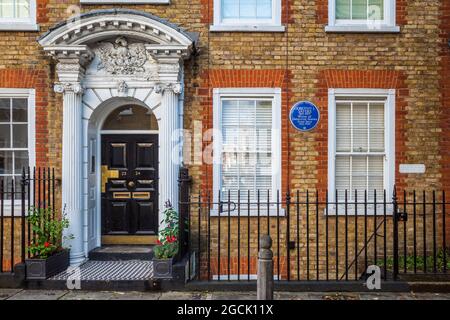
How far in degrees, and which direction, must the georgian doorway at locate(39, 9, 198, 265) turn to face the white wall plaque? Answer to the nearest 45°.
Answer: approximately 90° to its left

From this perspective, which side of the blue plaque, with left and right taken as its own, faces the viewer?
front

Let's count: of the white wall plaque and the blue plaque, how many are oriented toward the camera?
2

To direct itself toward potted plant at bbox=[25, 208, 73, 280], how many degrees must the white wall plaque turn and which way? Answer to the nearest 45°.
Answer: approximately 45° to its right

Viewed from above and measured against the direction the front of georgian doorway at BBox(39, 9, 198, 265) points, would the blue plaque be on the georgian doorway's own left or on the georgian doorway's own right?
on the georgian doorway's own left

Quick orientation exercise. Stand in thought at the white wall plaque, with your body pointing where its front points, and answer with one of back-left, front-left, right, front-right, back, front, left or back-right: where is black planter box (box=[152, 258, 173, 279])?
front-right

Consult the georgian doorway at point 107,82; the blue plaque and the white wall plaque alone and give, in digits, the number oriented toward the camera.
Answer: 3

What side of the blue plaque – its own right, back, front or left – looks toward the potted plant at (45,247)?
right

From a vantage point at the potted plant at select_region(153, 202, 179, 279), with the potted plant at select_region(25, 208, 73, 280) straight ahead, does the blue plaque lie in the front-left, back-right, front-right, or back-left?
back-right

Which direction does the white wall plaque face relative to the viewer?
toward the camera

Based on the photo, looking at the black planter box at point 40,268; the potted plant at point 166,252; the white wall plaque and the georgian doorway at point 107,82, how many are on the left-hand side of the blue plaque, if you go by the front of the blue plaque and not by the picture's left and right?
1

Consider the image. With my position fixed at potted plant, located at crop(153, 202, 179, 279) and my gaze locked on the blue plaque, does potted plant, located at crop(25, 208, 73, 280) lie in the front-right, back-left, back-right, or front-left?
back-left
